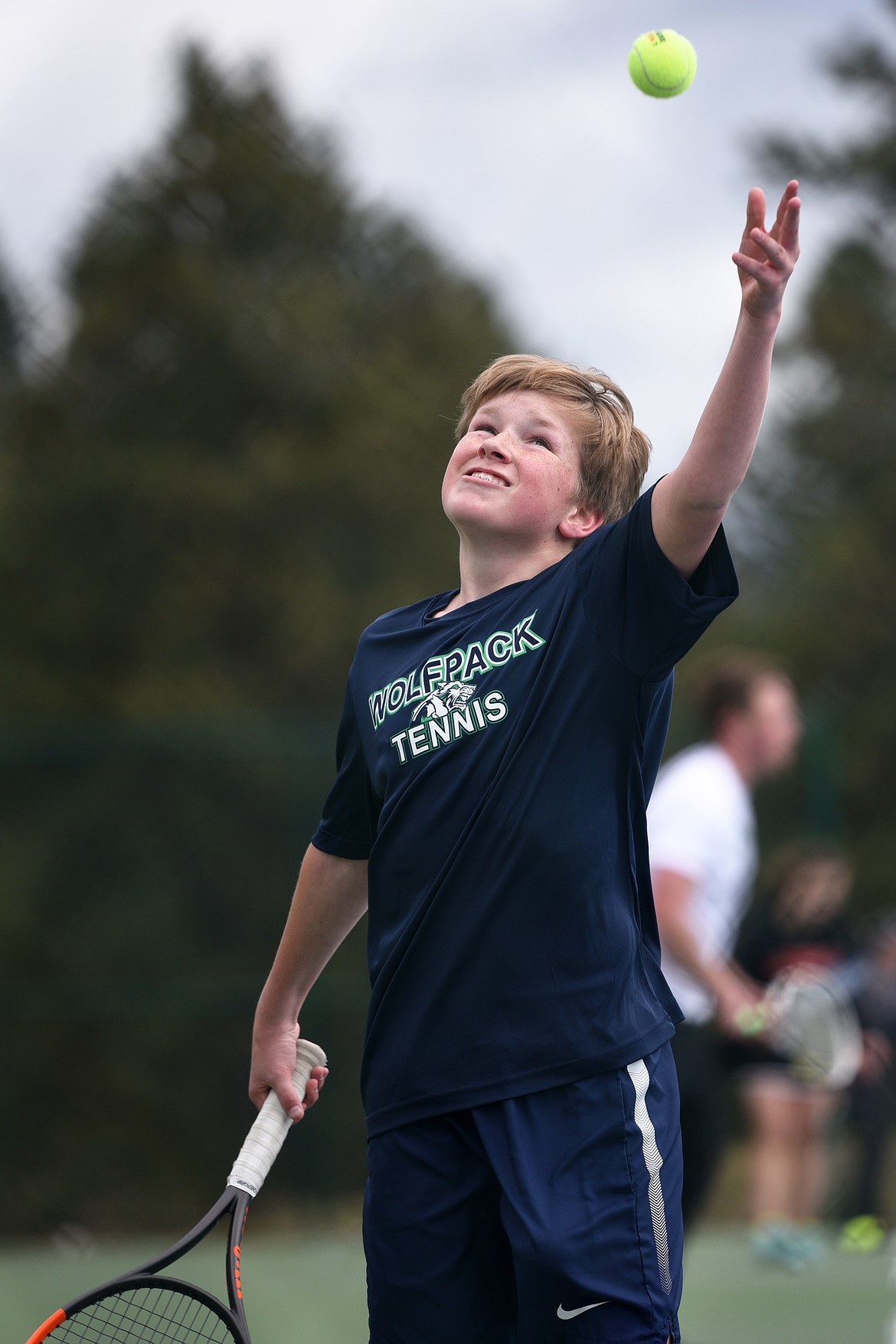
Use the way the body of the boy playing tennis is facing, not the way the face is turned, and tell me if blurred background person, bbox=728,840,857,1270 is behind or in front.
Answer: behind

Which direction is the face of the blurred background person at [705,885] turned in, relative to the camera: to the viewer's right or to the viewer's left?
to the viewer's right

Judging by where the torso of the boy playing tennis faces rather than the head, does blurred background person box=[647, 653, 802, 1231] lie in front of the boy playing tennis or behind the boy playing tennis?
behind

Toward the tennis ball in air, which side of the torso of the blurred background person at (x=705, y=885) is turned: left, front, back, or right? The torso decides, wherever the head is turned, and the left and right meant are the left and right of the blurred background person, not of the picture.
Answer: right

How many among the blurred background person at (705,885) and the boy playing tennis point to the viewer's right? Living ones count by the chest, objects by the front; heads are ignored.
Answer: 1

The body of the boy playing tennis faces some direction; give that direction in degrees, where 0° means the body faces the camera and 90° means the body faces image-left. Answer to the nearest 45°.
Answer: approximately 45°

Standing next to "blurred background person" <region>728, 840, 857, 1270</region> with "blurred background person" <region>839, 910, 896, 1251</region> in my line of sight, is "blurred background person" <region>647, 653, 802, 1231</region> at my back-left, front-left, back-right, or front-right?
back-right

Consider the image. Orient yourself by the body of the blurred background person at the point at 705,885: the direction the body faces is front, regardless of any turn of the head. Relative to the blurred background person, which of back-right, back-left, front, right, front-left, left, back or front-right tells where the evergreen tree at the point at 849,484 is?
left

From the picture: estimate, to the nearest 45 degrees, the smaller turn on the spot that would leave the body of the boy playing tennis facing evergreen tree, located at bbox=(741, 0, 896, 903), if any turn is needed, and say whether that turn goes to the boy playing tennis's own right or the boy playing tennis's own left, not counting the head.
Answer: approximately 135° to the boy playing tennis's own right

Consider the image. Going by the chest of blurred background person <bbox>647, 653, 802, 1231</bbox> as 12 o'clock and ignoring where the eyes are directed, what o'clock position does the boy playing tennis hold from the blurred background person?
The boy playing tennis is roughly at 3 o'clock from the blurred background person.

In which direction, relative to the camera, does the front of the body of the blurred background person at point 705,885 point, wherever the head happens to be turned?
to the viewer's right
